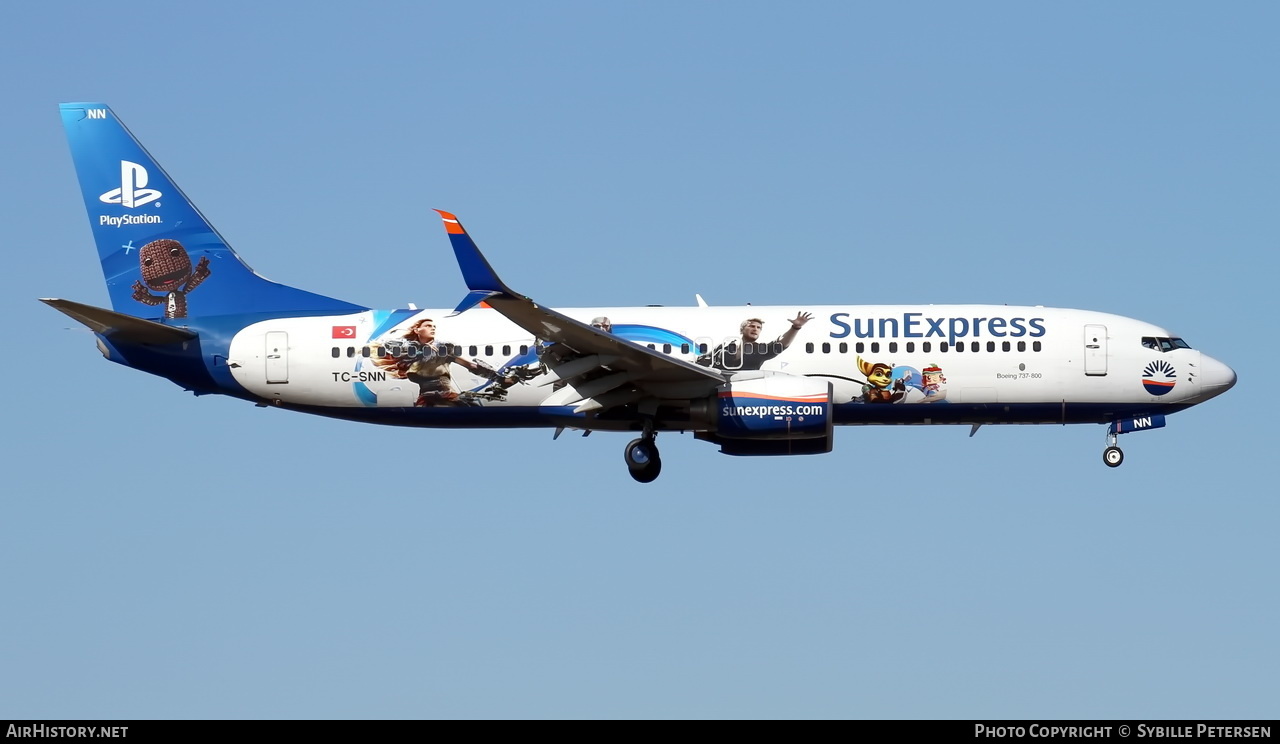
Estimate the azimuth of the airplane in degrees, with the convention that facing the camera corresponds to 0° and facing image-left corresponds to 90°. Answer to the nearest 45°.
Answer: approximately 270°
